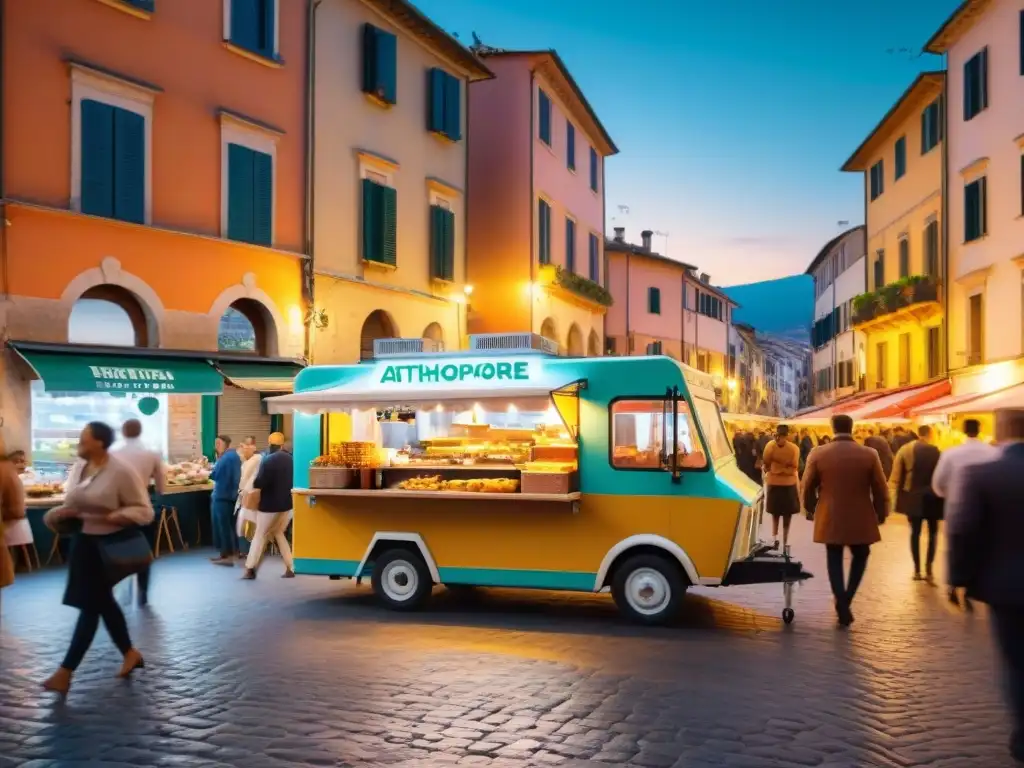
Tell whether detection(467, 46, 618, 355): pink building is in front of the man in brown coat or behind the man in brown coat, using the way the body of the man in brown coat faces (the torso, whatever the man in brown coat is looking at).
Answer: in front

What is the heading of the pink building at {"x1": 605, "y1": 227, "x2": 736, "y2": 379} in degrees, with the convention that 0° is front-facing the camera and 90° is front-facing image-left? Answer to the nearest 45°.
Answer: approximately 315°

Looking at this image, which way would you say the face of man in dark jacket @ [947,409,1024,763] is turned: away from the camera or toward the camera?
away from the camera

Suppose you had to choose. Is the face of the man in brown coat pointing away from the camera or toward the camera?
away from the camera

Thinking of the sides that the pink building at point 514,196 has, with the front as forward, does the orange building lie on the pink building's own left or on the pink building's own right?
on the pink building's own right

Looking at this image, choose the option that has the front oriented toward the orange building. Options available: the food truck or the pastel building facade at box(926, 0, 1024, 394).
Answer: the pastel building facade

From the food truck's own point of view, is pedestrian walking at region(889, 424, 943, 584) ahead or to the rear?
ahead

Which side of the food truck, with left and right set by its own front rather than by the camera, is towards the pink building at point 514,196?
left

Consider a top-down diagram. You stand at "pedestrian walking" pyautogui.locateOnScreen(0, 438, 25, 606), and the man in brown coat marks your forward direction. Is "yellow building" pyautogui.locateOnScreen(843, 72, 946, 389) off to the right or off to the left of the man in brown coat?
left

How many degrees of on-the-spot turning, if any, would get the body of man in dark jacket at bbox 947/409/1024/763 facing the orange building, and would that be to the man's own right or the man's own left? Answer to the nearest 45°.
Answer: approximately 45° to the man's own left

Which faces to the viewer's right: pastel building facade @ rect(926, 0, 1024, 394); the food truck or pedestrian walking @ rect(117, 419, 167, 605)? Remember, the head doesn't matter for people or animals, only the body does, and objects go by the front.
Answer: the food truck

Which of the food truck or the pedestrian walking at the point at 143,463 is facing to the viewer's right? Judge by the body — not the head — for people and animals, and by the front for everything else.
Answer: the food truck

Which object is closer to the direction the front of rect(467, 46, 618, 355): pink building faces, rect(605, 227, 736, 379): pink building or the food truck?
the food truck

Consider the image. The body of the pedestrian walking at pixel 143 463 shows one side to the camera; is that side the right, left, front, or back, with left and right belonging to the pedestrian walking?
back

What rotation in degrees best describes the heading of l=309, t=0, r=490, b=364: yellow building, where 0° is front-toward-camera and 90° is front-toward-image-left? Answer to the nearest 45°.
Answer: approximately 315°

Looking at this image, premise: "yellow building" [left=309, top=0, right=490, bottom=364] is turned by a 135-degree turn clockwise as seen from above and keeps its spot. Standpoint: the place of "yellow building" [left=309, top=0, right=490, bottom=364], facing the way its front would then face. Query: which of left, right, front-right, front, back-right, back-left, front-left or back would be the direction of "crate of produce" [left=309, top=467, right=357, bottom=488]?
left

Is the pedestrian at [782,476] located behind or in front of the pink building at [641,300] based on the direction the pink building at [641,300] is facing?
in front

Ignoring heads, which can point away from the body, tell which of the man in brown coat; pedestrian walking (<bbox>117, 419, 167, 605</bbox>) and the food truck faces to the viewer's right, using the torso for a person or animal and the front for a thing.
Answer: the food truck

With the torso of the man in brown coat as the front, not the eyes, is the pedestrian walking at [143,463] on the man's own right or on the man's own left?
on the man's own left
